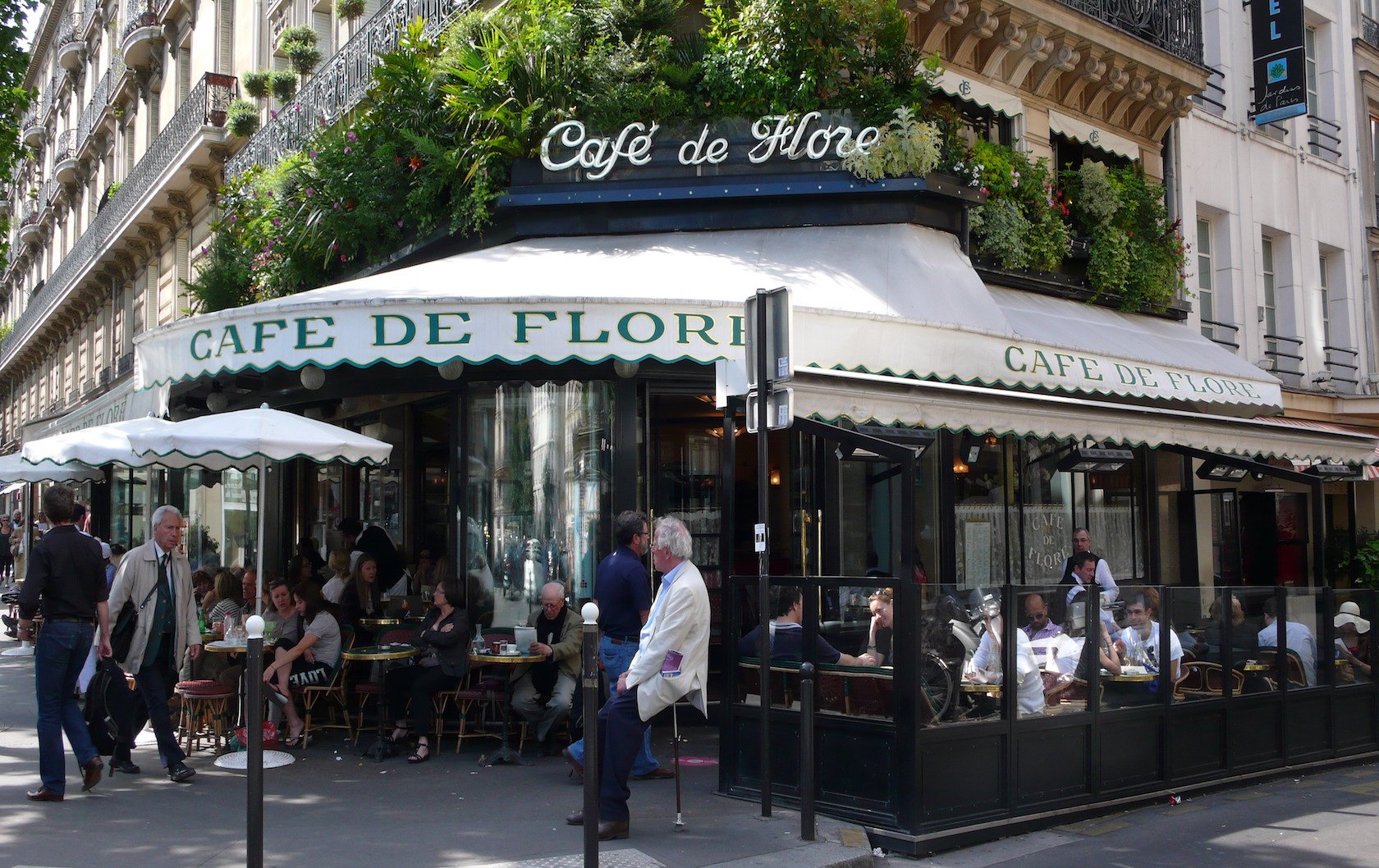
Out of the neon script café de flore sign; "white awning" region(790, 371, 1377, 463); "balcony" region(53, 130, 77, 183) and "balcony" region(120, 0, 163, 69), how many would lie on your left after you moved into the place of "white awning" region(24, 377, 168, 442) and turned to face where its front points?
2

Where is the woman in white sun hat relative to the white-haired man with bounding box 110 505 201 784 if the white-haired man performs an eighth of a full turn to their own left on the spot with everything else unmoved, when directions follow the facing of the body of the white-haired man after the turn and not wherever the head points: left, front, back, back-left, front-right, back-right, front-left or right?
front

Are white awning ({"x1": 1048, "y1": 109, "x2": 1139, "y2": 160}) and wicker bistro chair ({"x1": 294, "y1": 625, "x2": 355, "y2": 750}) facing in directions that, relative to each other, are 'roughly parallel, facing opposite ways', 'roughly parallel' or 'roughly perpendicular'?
roughly perpendicular

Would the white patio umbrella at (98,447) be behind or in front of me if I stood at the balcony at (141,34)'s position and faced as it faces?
in front

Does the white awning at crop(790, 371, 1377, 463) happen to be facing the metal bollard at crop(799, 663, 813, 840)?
no

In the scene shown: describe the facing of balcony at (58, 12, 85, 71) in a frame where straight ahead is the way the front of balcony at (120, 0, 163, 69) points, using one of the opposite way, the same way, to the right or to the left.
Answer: the same way

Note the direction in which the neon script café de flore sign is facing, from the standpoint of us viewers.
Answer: facing the viewer

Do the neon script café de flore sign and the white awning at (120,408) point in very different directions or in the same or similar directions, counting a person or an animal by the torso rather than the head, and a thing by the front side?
same or similar directions

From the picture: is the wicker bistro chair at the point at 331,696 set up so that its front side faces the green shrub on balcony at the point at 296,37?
no

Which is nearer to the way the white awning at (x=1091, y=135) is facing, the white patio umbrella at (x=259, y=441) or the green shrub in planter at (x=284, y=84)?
the white patio umbrella

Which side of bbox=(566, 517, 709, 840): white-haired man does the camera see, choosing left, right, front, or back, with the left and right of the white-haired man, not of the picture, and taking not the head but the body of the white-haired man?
left

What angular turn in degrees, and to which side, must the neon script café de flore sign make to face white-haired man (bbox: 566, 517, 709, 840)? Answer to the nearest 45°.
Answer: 0° — it already faces them

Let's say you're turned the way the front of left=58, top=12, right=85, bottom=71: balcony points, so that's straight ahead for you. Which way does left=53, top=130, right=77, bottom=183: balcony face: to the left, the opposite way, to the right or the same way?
the same way

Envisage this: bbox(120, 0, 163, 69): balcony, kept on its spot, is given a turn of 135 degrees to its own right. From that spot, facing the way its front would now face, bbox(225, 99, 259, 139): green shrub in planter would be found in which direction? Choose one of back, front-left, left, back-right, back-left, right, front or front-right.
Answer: back

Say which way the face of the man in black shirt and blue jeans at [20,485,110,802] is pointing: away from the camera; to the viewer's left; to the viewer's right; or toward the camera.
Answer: away from the camera

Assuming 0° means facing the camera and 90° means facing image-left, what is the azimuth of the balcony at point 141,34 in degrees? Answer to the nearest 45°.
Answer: approximately 45°

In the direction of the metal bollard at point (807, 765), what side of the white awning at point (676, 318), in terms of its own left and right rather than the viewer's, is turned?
front

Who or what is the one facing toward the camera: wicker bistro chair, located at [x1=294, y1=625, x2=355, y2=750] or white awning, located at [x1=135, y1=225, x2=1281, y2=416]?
the white awning
